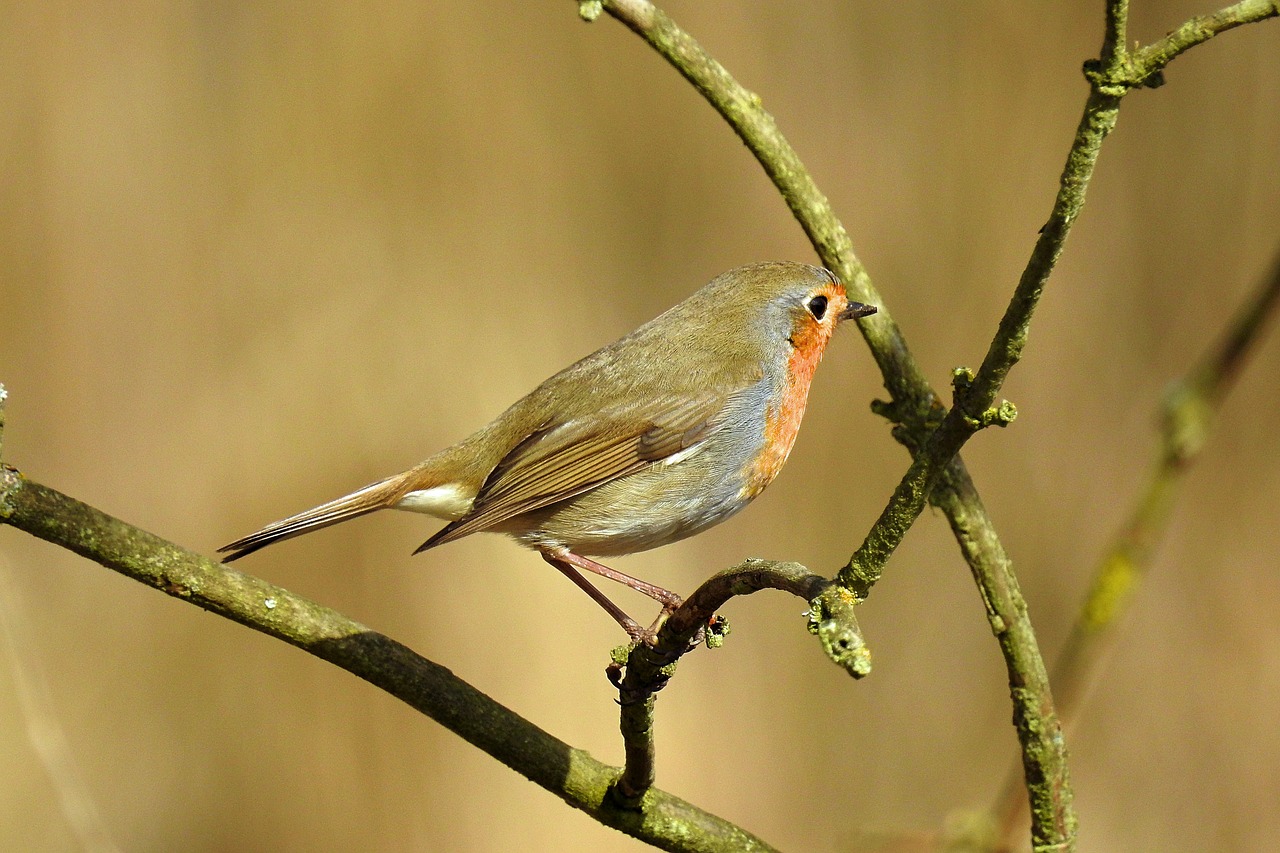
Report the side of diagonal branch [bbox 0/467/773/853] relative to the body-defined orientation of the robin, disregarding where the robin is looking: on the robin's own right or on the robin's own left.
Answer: on the robin's own right

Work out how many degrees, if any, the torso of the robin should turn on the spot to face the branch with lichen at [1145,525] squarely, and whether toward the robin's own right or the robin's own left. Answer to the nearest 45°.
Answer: approximately 45° to the robin's own left

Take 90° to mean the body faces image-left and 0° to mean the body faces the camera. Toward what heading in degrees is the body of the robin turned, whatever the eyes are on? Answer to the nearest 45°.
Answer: approximately 270°
